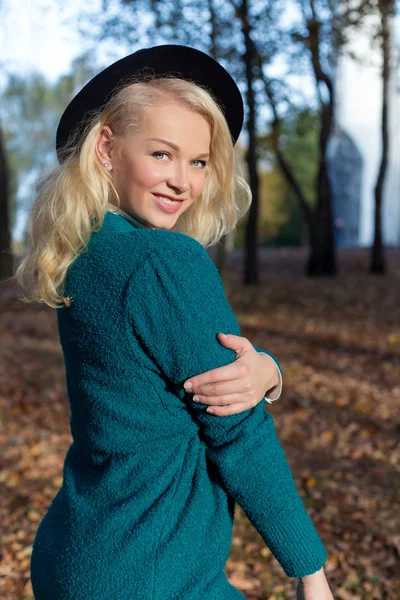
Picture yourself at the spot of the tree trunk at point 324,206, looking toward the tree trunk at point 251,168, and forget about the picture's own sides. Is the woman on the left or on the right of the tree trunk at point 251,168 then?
left

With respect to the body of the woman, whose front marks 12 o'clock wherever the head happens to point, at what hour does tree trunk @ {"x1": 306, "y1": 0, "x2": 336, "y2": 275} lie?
The tree trunk is roughly at 11 o'clock from the woman.

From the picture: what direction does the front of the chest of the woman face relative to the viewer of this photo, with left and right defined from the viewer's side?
facing away from the viewer and to the right of the viewer

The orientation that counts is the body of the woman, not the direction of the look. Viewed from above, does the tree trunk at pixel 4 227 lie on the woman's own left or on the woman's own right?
on the woman's own left

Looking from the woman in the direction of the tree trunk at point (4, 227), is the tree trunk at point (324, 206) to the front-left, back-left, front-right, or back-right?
front-right

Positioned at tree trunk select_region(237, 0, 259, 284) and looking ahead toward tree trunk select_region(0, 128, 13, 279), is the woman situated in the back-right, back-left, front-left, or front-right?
front-left

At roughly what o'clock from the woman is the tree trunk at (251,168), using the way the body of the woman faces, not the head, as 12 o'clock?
The tree trunk is roughly at 11 o'clock from the woman.
